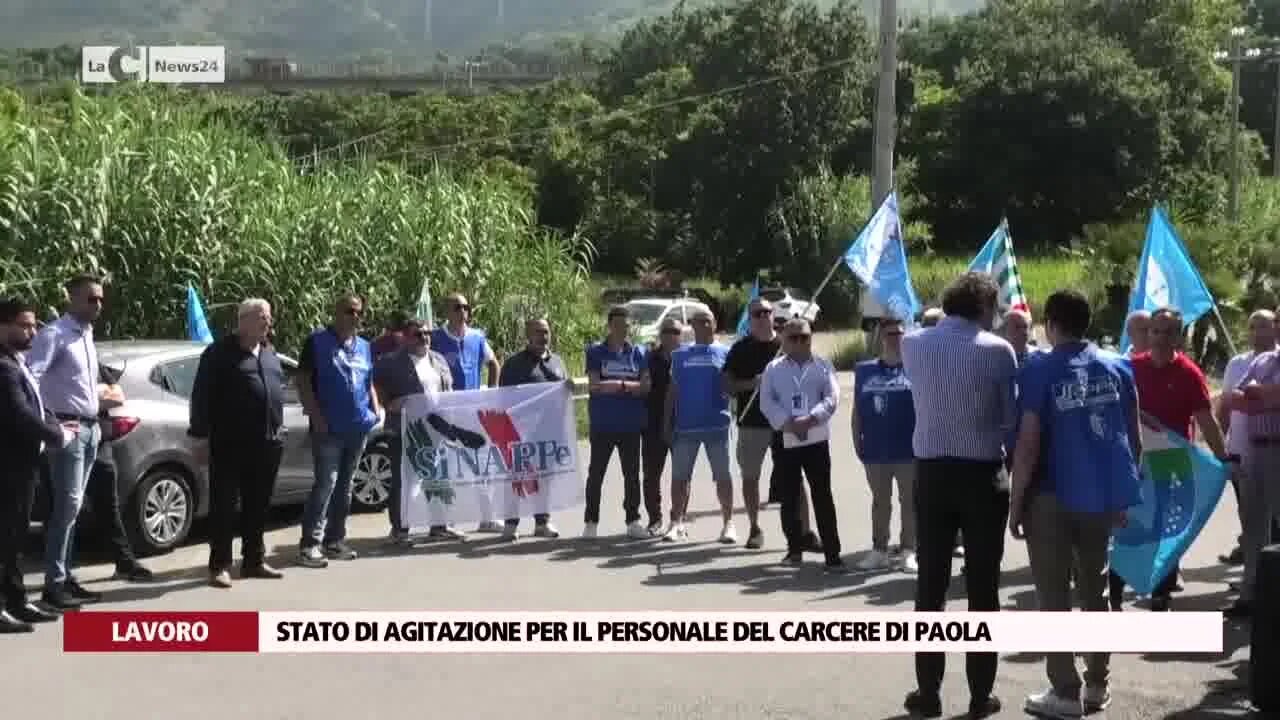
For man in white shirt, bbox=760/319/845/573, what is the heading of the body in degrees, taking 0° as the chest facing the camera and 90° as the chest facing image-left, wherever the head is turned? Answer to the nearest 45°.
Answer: approximately 0°

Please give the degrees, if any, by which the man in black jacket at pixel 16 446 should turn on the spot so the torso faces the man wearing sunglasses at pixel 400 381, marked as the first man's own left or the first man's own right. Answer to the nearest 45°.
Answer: approximately 45° to the first man's own left

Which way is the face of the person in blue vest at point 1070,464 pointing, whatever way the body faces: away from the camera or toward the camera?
away from the camera

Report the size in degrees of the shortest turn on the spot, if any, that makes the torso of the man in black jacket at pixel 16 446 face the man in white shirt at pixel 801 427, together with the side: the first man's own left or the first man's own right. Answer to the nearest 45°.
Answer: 0° — they already face them

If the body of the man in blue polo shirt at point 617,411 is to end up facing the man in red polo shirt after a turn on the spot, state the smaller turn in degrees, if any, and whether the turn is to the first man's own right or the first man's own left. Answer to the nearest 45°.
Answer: approximately 45° to the first man's own left

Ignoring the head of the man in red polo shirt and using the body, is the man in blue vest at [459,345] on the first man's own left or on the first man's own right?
on the first man's own right

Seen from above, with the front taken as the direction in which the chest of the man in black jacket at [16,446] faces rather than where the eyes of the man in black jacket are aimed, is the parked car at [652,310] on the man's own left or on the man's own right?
on the man's own left

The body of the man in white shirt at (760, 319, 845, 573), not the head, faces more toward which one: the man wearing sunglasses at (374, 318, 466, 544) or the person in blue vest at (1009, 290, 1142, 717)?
the person in blue vest

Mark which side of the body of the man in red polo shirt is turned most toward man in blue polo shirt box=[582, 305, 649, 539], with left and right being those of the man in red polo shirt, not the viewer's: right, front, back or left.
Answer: right

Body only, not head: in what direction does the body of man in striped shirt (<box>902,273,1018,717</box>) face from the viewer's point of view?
away from the camera
